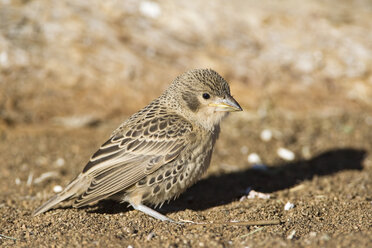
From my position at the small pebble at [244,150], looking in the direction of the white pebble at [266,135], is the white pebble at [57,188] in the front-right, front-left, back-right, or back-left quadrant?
back-left

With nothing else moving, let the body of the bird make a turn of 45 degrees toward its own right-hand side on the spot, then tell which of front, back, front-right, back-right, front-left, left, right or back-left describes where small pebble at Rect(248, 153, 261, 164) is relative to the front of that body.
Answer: left

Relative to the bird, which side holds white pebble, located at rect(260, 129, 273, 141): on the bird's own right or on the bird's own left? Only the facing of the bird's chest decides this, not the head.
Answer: on the bird's own left

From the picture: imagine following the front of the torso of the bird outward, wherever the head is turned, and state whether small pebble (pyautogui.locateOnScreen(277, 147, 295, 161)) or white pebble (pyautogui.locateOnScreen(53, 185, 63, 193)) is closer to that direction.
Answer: the small pebble

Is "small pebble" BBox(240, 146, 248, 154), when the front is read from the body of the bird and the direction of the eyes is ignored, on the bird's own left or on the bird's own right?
on the bird's own left

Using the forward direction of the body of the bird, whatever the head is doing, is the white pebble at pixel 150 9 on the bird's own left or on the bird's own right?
on the bird's own left

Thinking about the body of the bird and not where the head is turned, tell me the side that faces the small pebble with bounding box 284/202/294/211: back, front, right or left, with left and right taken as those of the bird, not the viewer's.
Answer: front

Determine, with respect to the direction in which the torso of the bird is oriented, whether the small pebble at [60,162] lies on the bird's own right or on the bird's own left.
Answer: on the bird's own left

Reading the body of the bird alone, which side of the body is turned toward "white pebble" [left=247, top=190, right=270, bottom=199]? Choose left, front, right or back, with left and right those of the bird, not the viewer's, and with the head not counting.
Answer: front

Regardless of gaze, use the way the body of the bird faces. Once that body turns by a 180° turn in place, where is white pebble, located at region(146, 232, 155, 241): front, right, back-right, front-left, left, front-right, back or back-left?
left

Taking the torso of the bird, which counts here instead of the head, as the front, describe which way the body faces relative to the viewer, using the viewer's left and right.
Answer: facing to the right of the viewer

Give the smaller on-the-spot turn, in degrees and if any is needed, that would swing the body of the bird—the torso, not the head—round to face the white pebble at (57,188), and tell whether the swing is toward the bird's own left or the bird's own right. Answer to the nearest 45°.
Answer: approximately 135° to the bird's own left

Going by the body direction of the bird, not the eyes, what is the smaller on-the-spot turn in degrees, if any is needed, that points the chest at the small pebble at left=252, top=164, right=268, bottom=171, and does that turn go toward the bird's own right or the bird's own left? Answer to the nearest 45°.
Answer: approximately 45° to the bird's own left
